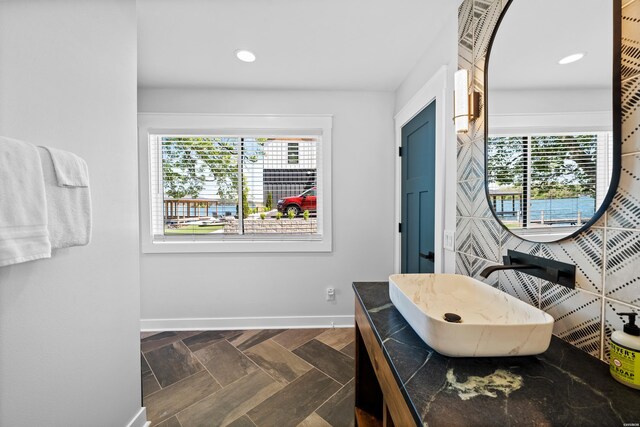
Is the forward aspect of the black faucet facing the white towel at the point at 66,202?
yes

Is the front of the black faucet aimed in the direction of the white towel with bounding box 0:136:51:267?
yes

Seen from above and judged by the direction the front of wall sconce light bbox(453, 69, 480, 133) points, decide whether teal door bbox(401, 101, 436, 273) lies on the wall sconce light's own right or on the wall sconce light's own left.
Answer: on the wall sconce light's own right

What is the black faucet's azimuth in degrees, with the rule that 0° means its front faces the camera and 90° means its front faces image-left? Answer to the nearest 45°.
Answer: approximately 45°

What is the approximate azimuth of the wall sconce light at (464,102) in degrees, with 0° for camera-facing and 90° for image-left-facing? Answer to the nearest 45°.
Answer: approximately 45°
